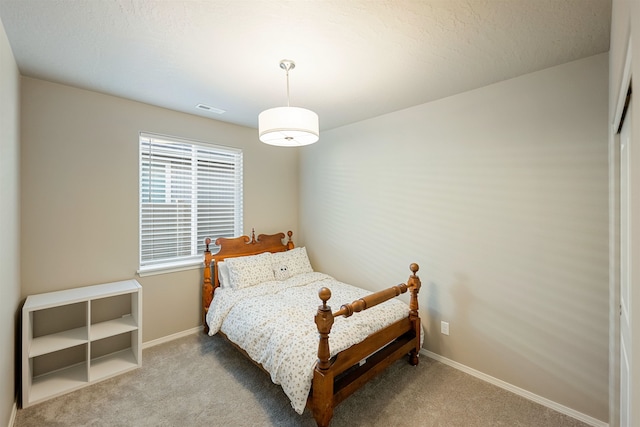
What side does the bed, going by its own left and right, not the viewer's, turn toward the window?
back

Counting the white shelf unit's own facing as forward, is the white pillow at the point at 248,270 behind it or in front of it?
in front

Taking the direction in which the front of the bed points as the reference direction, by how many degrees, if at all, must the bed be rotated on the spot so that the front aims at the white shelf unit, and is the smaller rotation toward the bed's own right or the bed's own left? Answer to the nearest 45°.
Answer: approximately 135° to the bed's own right

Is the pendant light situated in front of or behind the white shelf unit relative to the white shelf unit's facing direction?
in front

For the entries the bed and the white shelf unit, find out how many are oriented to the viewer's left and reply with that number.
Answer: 0

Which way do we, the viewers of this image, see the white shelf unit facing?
facing the viewer and to the right of the viewer
